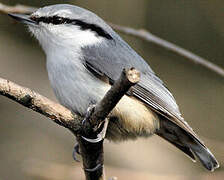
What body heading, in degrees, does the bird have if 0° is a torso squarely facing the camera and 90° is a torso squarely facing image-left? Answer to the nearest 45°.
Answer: approximately 90°
